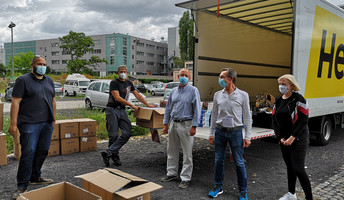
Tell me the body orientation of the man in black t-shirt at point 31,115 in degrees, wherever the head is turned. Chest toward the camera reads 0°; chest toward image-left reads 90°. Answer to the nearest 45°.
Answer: approximately 315°

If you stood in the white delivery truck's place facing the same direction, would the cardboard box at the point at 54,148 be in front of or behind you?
behind

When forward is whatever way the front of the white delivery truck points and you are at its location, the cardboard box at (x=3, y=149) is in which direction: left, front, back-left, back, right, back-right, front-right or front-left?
back

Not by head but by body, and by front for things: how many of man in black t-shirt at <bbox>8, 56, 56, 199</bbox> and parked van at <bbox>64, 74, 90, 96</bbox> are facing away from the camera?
0

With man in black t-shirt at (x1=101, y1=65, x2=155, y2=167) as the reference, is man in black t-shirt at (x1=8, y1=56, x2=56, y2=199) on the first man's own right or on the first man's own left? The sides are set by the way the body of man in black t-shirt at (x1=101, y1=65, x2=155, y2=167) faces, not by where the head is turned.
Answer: on the first man's own right

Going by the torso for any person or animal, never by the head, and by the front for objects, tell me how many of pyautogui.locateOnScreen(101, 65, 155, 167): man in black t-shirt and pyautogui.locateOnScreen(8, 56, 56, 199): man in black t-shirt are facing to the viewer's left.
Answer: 0

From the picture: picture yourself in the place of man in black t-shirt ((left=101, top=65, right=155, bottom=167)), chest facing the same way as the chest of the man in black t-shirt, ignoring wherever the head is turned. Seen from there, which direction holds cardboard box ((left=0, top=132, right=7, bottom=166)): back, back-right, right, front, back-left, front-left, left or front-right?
back-right

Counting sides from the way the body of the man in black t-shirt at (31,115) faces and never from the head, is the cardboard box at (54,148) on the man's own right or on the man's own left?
on the man's own left

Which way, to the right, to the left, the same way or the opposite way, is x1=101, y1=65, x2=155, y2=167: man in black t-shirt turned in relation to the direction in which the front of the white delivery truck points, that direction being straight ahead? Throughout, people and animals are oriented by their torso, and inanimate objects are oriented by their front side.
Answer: to the right

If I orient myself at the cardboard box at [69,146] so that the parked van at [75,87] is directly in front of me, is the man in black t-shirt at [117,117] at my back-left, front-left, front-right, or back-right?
back-right

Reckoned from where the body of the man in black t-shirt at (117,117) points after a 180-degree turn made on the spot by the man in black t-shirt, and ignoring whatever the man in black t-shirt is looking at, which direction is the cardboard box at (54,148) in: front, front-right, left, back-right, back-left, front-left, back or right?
front

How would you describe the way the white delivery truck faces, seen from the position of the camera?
facing away from the viewer and to the right of the viewer
